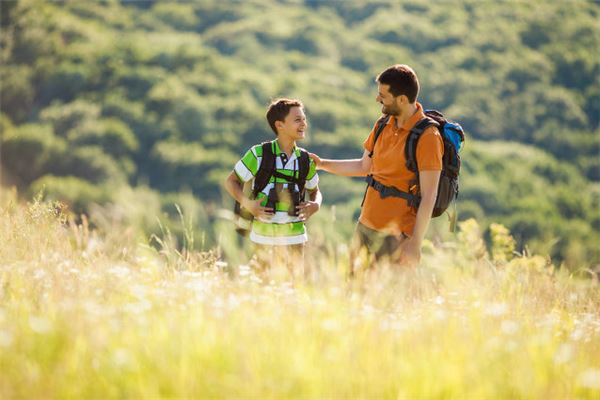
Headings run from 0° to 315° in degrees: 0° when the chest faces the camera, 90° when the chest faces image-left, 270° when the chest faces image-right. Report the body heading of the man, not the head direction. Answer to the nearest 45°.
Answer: approximately 45°

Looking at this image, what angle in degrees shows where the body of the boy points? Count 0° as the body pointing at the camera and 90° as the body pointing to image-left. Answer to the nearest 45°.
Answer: approximately 315°

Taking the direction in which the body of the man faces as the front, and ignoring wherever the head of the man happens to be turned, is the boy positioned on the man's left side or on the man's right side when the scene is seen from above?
on the man's right side

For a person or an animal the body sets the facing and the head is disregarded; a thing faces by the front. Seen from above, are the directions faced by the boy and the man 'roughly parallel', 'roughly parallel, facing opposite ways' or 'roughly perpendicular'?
roughly perpendicular

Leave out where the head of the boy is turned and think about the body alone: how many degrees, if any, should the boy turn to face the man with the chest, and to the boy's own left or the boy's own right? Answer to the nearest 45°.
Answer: approximately 45° to the boy's own left
